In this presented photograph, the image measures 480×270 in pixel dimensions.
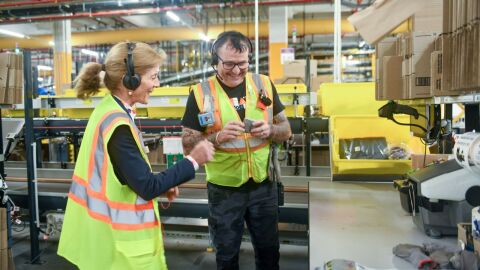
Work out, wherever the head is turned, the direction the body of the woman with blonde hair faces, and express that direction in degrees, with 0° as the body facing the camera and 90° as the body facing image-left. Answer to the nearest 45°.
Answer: approximately 270°

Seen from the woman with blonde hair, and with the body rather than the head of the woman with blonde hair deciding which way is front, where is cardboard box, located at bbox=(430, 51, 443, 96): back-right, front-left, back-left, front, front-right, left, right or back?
front

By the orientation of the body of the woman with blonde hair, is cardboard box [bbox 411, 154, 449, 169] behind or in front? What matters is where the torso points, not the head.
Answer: in front

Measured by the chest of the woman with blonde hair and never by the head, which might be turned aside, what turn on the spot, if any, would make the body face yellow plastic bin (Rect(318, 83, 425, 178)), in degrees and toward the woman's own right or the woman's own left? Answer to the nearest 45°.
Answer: approximately 45° to the woman's own left

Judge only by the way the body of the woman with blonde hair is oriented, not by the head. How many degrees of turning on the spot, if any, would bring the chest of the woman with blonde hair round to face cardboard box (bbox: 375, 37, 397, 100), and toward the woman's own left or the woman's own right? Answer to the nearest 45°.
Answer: approximately 45° to the woman's own left

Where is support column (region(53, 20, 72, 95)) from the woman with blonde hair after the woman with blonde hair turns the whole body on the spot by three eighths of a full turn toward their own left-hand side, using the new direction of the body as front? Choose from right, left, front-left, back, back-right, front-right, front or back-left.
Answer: front-right

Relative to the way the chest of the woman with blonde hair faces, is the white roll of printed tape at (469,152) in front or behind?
in front

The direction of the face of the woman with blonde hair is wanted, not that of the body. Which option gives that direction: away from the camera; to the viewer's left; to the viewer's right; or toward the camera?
to the viewer's right

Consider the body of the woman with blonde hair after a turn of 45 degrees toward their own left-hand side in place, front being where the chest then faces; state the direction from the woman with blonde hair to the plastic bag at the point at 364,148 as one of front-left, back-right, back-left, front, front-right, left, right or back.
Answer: front
